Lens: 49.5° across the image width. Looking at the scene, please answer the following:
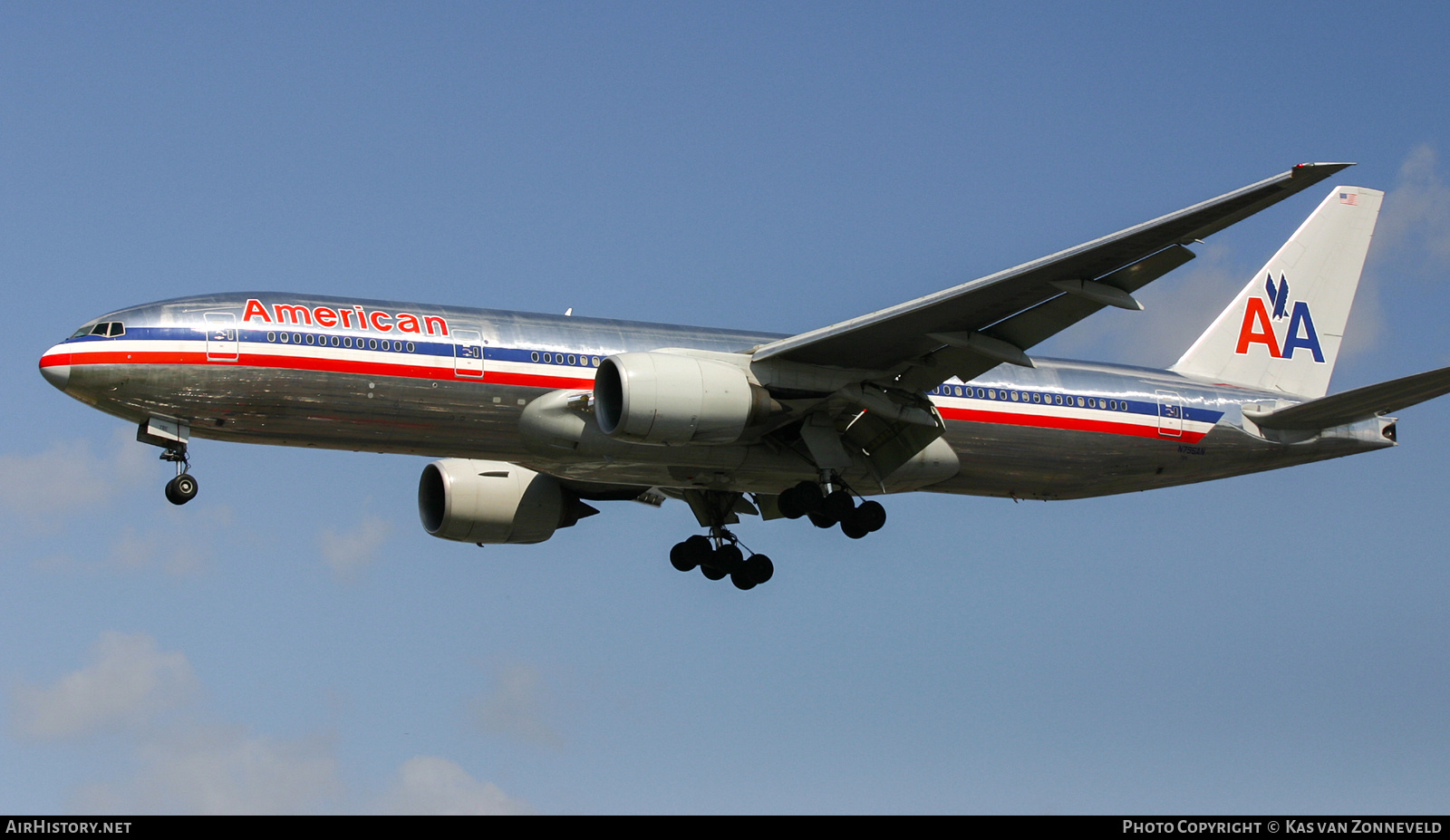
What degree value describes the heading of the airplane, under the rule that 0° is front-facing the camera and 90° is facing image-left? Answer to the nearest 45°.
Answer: approximately 45°
